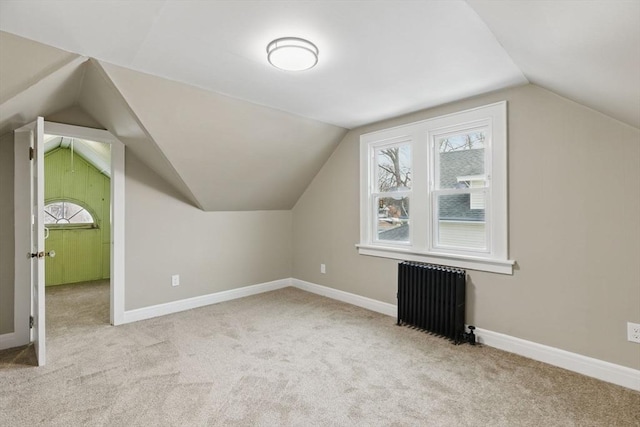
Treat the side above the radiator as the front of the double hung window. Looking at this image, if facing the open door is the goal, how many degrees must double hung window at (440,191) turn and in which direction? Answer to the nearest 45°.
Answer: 0° — it already faces it

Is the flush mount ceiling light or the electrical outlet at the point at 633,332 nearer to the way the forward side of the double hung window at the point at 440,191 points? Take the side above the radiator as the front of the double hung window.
the flush mount ceiling light

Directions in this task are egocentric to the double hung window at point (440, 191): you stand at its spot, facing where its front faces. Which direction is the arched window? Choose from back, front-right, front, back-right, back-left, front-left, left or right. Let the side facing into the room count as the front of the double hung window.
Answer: front-right

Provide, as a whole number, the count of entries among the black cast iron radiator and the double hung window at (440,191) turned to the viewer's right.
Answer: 0

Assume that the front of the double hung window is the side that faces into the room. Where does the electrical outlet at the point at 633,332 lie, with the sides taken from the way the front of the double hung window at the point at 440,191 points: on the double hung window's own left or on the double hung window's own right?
on the double hung window's own left

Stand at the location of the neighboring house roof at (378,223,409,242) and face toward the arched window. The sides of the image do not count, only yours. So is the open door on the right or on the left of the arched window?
left

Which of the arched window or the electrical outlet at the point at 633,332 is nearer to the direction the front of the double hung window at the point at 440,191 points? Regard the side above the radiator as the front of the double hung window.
the arched window

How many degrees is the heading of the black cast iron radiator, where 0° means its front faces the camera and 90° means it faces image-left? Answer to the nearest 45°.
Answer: approximately 45°

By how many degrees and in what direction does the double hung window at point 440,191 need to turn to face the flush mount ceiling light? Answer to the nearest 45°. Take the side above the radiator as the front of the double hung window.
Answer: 0° — it already faces it
